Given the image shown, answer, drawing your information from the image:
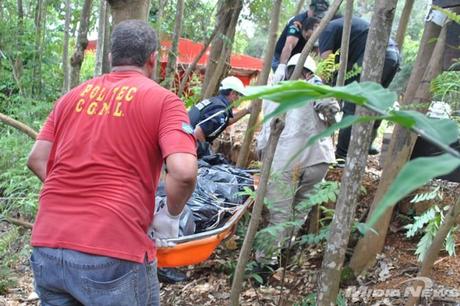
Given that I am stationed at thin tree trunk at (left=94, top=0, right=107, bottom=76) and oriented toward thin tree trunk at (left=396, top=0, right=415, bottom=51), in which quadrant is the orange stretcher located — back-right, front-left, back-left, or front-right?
front-right

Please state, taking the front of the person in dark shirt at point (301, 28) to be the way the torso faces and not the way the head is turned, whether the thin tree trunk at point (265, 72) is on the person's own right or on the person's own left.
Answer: on the person's own right

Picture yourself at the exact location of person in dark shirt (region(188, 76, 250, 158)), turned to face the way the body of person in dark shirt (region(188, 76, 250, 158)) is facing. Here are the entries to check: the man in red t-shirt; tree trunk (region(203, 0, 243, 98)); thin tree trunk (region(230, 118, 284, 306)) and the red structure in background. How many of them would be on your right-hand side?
2

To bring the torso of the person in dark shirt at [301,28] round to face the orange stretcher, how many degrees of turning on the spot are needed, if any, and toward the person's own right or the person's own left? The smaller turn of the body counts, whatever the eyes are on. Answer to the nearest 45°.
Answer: approximately 45° to the person's own right

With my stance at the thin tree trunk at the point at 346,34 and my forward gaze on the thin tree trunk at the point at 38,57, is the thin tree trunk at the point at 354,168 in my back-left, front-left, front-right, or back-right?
back-left

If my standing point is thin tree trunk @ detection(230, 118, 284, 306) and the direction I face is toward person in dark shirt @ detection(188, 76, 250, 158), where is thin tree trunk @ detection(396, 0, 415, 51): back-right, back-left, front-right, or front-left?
front-right
